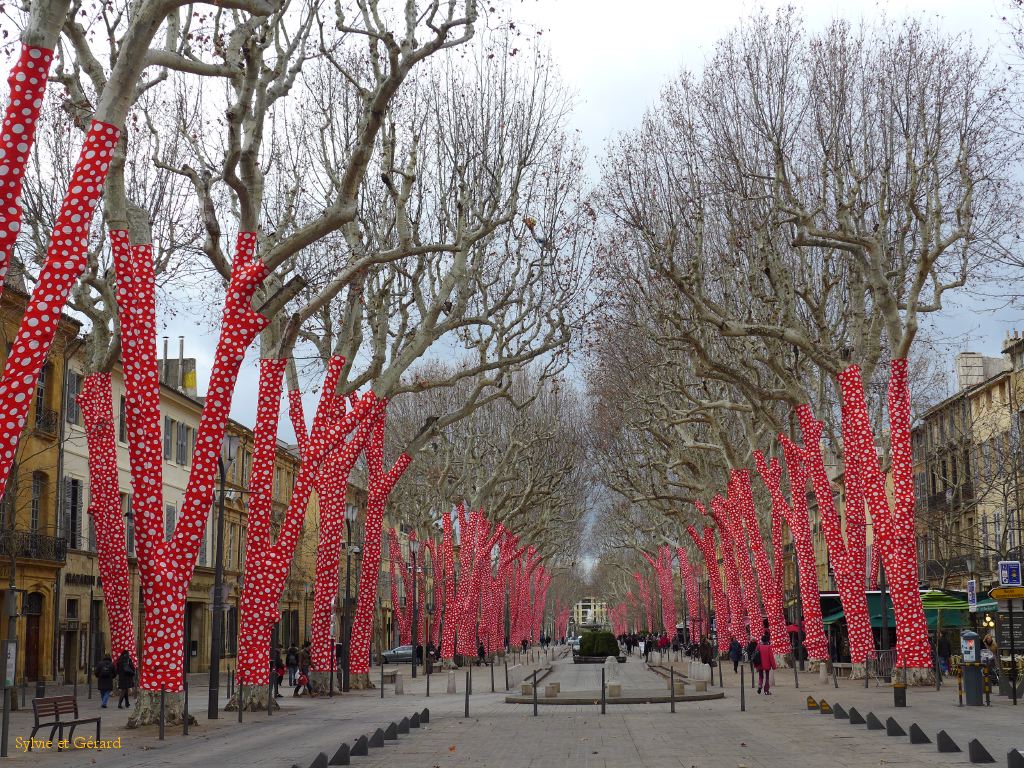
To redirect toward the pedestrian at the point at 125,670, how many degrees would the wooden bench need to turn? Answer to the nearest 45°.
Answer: approximately 135° to its left

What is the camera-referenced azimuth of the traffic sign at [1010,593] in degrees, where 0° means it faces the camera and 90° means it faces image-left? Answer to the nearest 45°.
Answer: approximately 0°

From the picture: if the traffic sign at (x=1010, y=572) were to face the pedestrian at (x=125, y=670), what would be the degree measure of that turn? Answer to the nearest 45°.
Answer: approximately 90° to its right

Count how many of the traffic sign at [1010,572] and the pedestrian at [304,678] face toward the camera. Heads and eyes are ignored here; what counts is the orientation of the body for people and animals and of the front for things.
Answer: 1

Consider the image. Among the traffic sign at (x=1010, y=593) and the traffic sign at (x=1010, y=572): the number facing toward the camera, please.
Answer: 2

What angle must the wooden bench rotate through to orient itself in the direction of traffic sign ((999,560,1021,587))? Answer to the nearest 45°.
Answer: approximately 45° to its left

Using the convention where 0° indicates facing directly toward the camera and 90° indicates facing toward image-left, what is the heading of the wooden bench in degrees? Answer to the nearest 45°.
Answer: approximately 315°

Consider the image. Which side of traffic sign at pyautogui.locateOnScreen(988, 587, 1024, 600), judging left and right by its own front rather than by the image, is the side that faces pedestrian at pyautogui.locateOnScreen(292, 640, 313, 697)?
right
